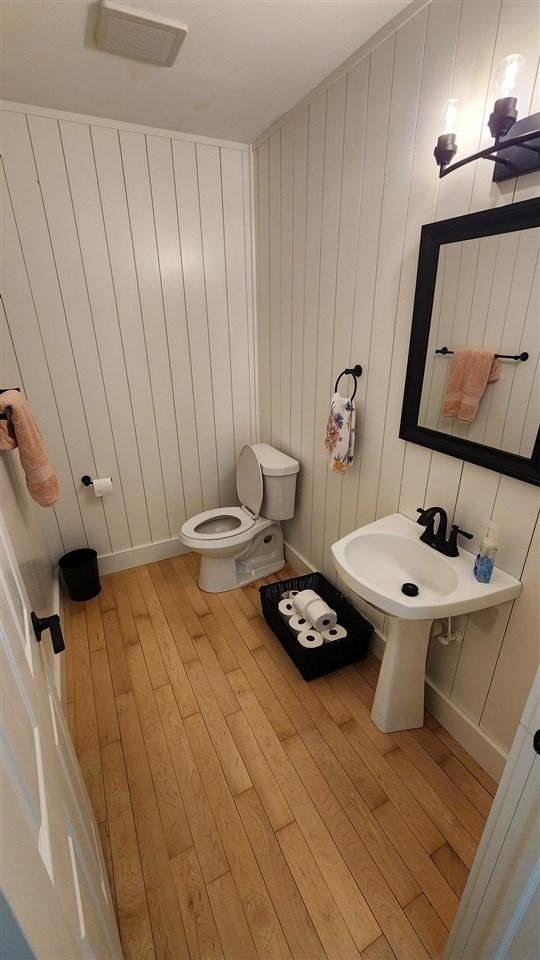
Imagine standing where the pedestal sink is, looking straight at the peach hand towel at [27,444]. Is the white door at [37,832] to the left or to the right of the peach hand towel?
left

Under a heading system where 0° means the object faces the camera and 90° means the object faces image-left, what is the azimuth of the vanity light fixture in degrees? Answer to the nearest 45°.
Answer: approximately 45°

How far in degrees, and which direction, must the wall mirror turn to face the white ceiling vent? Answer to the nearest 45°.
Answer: approximately 45° to its right
